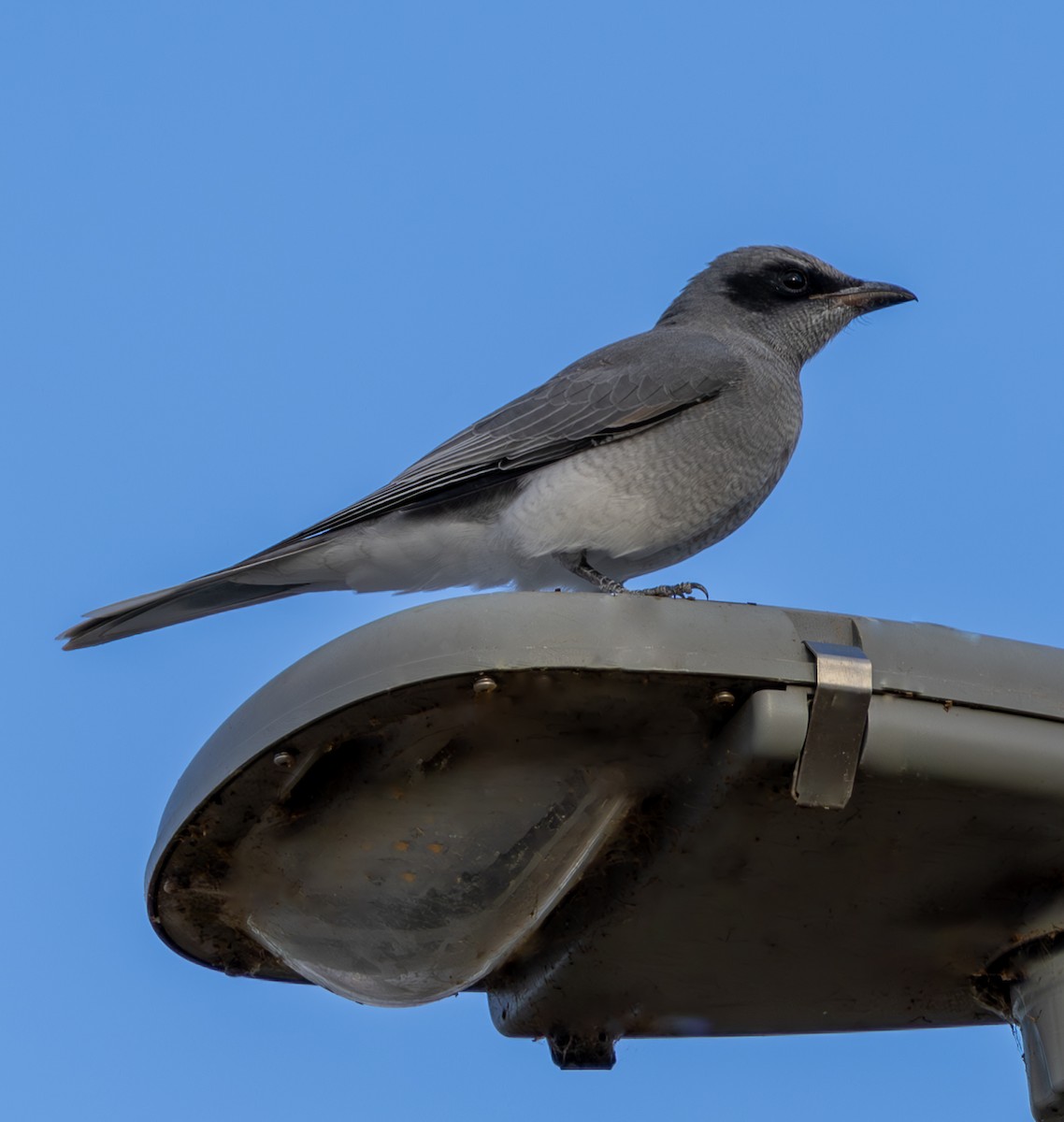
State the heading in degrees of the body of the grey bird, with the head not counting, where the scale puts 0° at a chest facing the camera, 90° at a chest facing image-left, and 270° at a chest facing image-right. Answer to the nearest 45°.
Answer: approximately 270°
